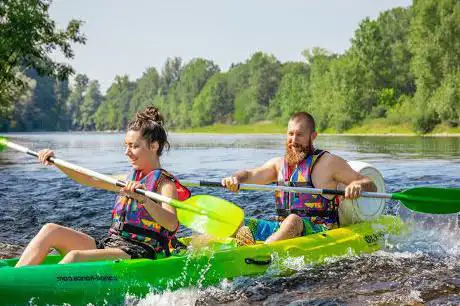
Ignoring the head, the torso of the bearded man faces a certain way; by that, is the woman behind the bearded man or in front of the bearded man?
in front

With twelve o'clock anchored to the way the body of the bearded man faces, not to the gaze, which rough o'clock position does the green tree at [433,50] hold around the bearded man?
The green tree is roughly at 5 o'clock from the bearded man.

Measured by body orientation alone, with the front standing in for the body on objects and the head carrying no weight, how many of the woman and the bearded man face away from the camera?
0

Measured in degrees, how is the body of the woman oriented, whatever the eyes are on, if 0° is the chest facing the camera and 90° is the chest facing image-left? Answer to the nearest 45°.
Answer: approximately 90°

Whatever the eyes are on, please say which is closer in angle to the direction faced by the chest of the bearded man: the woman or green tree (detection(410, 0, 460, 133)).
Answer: the woman

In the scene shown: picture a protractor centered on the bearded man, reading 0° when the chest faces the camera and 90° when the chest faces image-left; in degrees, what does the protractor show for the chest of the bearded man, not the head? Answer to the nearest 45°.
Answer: approximately 45°

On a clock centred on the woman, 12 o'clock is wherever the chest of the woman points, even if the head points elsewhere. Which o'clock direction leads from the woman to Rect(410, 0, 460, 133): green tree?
The green tree is roughly at 4 o'clock from the woman.

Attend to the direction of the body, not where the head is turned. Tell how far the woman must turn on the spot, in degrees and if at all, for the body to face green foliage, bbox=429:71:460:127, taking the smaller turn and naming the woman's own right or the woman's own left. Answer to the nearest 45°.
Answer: approximately 135° to the woman's own right

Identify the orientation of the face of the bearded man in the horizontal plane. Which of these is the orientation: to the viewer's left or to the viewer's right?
to the viewer's left
